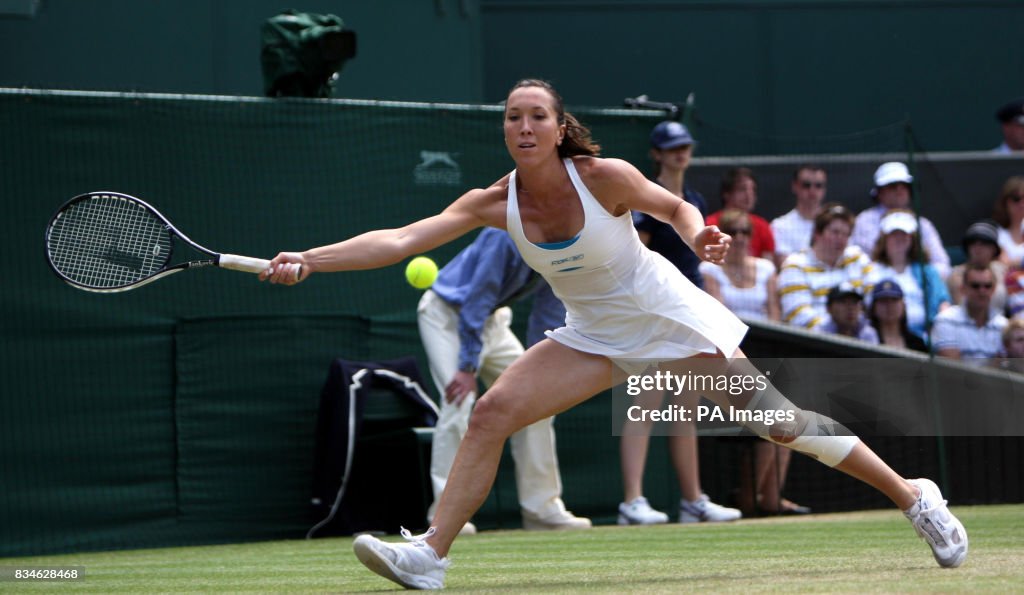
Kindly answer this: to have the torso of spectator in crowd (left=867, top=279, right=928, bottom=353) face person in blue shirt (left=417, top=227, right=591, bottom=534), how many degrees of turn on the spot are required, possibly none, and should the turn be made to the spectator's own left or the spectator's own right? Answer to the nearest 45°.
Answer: approximately 45° to the spectator's own right

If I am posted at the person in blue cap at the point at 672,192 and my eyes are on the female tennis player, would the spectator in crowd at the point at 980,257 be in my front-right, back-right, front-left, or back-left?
back-left

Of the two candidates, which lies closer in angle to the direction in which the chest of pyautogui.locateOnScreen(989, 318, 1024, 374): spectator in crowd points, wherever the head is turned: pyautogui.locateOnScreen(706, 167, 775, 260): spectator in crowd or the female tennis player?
the female tennis player

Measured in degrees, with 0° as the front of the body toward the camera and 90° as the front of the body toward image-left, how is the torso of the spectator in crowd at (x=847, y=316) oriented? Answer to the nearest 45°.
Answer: approximately 0°

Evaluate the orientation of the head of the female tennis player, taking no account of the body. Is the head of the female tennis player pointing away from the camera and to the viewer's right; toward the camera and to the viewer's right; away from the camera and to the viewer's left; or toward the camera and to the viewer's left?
toward the camera and to the viewer's left

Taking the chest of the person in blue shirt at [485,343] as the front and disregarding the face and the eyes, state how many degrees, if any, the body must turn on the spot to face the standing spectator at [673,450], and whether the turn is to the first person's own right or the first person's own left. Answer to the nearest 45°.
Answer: approximately 45° to the first person's own left

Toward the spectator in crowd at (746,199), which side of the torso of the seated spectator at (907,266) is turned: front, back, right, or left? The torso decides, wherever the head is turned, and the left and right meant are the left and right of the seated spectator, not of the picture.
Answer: right

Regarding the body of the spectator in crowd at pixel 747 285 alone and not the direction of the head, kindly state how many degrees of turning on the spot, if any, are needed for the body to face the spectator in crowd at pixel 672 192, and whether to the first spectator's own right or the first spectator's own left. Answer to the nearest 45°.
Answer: approximately 45° to the first spectator's own right
